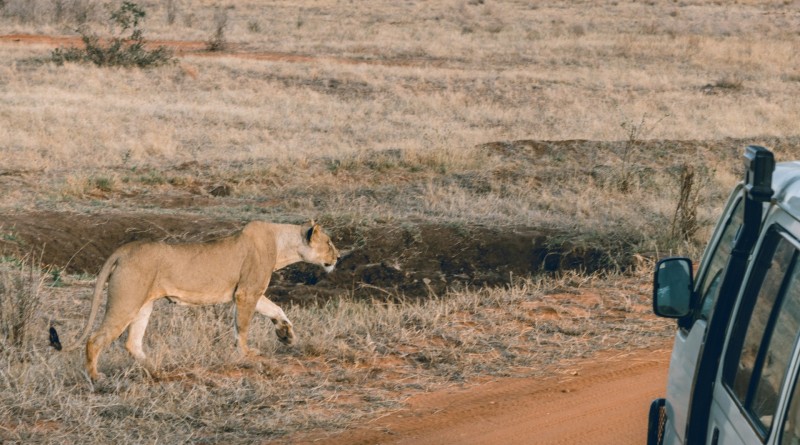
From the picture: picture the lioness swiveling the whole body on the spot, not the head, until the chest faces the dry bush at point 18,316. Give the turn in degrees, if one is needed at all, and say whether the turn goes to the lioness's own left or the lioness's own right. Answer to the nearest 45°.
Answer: approximately 180°

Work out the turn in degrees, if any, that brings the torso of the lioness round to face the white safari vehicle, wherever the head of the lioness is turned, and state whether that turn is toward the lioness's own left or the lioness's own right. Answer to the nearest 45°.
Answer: approximately 90° to the lioness's own right

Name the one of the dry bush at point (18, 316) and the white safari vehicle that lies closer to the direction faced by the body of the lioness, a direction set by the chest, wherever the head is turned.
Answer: the white safari vehicle

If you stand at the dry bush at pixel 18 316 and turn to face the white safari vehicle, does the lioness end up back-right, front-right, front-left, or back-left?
front-left

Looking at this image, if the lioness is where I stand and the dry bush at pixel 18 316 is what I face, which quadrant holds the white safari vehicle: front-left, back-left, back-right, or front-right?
back-left

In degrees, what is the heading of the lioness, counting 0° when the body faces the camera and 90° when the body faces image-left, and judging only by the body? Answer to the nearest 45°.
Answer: approximately 270°

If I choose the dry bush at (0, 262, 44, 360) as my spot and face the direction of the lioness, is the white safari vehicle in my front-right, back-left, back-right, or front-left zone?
front-right
